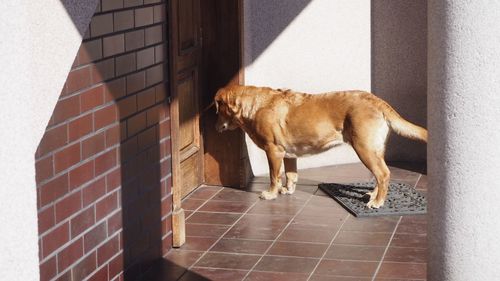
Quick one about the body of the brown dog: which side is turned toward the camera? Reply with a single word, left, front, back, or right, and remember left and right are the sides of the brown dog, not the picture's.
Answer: left

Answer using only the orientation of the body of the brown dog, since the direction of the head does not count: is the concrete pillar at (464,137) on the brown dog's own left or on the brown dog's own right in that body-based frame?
on the brown dog's own left

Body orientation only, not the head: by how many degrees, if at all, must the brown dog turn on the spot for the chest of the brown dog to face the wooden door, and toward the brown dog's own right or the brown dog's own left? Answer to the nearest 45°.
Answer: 0° — it already faces it

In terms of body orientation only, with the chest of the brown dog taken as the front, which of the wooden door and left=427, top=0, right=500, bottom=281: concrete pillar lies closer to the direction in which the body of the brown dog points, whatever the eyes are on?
the wooden door
